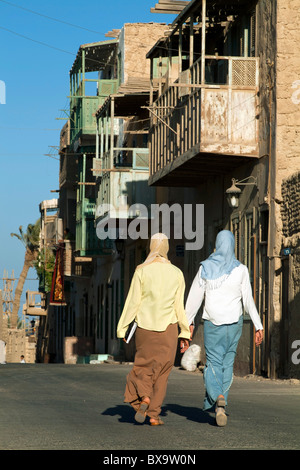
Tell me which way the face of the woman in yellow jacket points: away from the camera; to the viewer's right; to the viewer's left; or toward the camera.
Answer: away from the camera

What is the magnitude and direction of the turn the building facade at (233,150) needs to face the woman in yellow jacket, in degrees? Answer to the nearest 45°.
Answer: approximately 90° to its left

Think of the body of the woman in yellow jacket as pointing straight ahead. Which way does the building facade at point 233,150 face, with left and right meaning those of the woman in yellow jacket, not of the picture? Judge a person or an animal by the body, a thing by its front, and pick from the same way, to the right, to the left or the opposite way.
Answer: to the left

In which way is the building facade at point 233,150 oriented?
to the viewer's left

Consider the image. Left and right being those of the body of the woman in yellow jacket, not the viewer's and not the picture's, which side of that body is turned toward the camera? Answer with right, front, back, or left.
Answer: back

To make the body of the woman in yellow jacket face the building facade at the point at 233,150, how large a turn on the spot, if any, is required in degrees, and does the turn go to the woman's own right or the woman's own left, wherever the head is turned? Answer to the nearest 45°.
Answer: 0° — they already face it

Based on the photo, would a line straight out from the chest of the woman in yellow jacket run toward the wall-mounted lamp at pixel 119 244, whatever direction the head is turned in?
yes

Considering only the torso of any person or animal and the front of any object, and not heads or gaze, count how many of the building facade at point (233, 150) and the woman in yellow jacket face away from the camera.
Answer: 1
